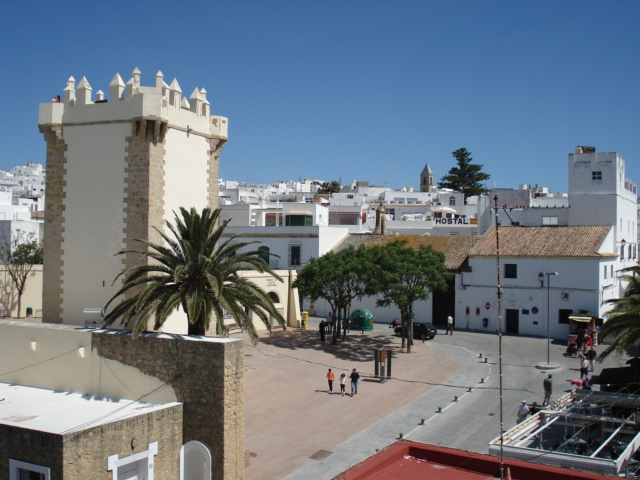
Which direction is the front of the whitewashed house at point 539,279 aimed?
toward the camera

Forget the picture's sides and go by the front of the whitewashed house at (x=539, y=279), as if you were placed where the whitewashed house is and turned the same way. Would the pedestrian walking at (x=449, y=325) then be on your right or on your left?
on your right

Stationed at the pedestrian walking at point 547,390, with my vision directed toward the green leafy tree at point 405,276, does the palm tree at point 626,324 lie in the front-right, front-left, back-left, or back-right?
back-right

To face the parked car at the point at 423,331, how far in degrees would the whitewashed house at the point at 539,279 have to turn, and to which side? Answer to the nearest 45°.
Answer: approximately 45° to its right

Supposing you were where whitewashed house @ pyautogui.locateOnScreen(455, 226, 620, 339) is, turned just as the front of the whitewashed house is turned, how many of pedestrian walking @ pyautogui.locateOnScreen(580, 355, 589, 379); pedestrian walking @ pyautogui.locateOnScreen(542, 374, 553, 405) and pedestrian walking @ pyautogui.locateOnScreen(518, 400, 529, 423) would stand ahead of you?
3

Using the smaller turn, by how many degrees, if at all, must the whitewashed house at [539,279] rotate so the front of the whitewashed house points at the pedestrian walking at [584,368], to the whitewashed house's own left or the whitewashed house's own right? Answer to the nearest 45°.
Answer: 0° — it already faces them

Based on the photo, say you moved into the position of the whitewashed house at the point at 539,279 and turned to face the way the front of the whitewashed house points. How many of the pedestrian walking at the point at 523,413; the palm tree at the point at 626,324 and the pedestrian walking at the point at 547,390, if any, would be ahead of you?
3

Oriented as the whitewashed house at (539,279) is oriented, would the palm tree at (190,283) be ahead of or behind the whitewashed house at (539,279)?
ahead

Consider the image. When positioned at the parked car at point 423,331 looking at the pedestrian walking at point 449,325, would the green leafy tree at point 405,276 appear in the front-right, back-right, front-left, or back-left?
back-right

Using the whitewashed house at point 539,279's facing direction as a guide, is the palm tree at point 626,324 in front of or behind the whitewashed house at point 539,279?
in front

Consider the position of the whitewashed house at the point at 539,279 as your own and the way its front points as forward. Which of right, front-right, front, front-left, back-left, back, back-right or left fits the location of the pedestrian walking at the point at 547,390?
front

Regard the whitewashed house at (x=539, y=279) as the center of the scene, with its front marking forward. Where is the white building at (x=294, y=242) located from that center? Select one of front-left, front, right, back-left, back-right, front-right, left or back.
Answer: right
